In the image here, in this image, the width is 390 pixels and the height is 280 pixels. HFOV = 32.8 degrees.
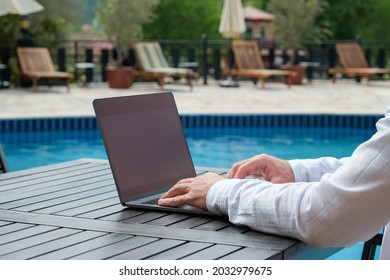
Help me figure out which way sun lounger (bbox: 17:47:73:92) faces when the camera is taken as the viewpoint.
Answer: facing the viewer and to the right of the viewer

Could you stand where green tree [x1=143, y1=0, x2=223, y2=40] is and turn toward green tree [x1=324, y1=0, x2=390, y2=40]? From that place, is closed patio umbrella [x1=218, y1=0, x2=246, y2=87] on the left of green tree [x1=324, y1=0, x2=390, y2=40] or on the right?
right

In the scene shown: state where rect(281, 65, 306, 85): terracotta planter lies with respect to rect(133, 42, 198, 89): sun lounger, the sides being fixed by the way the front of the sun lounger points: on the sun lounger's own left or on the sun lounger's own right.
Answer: on the sun lounger's own left

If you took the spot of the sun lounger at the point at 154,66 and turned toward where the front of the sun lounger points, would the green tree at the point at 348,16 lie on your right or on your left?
on your left

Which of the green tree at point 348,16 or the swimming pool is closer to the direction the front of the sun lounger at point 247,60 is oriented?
the swimming pool

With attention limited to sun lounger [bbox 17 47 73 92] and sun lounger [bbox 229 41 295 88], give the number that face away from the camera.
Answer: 0

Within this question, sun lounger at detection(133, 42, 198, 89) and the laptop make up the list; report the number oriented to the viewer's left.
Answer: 0

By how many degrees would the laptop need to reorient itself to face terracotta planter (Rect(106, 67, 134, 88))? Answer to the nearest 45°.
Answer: approximately 135° to its left

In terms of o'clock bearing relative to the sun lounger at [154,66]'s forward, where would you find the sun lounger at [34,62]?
the sun lounger at [34,62] is roughly at 4 o'clock from the sun lounger at [154,66].
